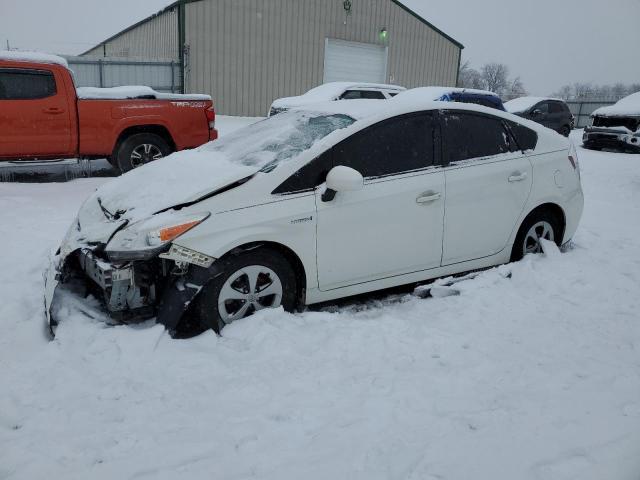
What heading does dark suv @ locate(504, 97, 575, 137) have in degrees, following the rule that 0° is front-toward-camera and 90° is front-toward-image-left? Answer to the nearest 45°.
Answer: approximately 45°

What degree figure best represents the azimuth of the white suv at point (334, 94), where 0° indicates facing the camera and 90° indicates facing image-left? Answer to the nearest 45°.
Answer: approximately 45°

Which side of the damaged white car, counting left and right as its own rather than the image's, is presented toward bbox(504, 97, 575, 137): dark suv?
back

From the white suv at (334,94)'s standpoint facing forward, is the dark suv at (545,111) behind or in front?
behind

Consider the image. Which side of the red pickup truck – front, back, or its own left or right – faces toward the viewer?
left

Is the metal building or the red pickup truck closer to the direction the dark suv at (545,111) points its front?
the red pickup truck

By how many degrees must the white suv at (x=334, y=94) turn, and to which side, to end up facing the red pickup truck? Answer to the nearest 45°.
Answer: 0° — it already faces it

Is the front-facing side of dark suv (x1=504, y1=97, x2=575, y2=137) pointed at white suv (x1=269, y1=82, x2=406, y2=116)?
yes

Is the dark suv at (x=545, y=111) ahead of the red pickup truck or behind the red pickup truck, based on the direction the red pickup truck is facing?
behind

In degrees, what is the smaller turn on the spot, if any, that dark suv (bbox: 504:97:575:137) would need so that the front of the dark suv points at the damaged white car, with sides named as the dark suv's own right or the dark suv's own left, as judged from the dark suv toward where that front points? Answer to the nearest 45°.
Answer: approximately 45° to the dark suv's own left

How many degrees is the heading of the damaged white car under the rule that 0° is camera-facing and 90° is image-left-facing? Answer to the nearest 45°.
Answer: approximately 45°
